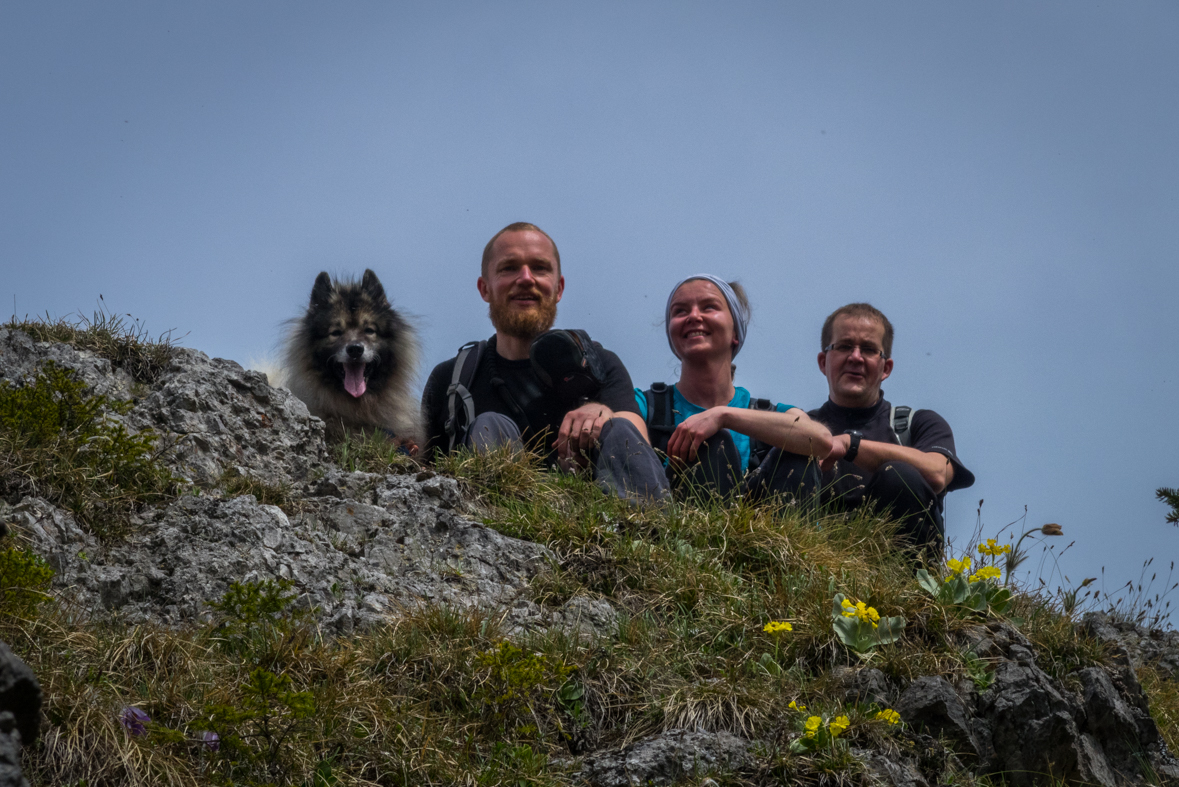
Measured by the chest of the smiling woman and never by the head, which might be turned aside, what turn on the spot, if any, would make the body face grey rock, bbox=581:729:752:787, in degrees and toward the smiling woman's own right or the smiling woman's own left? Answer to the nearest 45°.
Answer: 0° — they already face it

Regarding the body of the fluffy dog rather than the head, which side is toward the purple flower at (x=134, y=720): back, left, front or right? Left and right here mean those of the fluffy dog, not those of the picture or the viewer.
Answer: front

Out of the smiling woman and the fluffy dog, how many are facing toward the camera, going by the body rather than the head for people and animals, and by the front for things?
2

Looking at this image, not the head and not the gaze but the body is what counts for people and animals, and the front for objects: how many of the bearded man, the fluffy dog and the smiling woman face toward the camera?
3

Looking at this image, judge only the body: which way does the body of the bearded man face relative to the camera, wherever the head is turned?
toward the camera

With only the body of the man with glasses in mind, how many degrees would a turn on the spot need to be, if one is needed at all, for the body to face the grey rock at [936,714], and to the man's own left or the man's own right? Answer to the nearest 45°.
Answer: approximately 45° to the man's own left

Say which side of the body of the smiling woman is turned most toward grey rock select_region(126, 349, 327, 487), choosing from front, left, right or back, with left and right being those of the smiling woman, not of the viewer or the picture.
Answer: right

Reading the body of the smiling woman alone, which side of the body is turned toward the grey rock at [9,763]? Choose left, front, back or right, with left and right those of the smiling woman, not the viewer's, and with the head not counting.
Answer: front

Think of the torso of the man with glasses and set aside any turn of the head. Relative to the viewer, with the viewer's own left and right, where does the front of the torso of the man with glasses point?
facing the viewer and to the left of the viewer

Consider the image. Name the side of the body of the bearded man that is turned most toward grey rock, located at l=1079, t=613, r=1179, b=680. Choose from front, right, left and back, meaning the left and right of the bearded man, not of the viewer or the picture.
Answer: left

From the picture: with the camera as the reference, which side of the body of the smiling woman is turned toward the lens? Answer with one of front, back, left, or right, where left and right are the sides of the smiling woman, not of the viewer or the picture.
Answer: front
